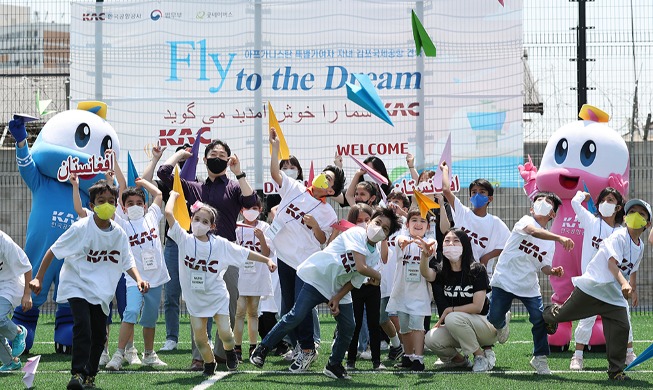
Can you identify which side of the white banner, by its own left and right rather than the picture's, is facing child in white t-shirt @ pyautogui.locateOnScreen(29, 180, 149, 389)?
front

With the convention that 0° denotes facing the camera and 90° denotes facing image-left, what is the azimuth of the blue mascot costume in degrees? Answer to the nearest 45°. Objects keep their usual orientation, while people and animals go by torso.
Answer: approximately 315°

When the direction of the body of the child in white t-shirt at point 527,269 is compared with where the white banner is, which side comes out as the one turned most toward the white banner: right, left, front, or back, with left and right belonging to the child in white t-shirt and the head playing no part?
back

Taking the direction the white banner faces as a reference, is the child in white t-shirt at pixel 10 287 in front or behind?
in front

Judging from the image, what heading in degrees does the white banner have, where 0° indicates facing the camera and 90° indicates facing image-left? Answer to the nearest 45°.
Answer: approximately 0°

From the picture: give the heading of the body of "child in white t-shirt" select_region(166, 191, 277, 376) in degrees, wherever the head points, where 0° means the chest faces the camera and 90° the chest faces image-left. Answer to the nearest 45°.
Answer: approximately 0°

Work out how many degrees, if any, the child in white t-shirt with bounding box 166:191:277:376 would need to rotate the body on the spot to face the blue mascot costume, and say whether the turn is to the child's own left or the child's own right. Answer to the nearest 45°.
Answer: approximately 135° to the child's own right

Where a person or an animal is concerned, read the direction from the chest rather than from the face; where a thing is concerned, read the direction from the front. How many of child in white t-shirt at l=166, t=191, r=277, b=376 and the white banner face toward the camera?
2
